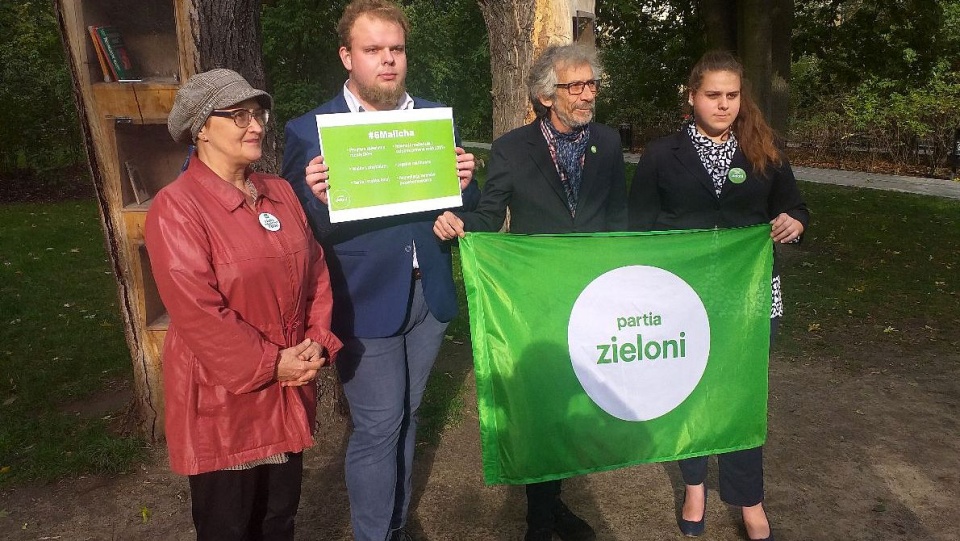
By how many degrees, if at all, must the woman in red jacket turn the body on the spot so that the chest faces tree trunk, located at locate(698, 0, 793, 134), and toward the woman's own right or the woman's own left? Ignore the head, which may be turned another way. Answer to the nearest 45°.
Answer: approximately 90° to the woman's own left

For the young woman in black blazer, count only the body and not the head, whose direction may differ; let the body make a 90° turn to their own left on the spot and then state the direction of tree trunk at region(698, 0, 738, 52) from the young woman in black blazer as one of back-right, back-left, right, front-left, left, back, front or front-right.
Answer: left

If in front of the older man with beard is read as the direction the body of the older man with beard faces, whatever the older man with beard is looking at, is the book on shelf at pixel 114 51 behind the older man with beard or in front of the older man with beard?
behind

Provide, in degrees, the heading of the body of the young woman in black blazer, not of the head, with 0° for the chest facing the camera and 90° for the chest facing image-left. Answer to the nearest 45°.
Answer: approximately 0°

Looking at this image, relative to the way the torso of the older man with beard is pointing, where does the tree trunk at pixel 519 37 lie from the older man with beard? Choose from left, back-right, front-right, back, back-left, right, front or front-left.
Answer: back-left

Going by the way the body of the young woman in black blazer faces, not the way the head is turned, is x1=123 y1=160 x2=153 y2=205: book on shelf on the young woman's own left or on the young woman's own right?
on the young woman's own right

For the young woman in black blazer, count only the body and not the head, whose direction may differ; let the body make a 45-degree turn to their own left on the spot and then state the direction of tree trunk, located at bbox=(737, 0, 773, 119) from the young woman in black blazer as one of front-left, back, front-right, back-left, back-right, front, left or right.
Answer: back-left

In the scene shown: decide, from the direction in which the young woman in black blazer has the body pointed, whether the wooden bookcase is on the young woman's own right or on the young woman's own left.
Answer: on the young woman's own right

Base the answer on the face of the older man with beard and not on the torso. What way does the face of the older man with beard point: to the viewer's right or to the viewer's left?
to the viewer's right

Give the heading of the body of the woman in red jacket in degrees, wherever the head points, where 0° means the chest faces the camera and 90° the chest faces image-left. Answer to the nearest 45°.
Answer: approximately 315°
